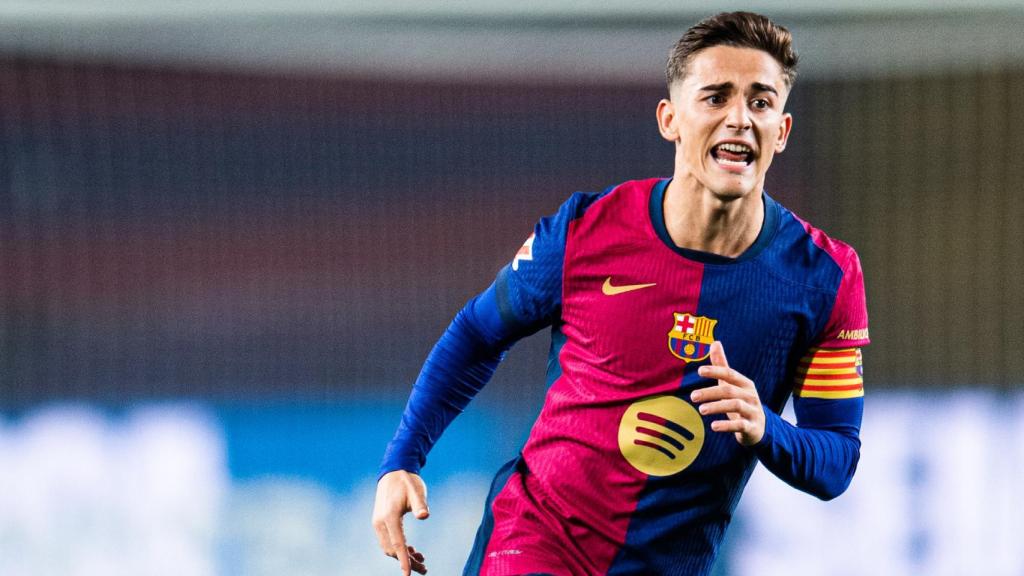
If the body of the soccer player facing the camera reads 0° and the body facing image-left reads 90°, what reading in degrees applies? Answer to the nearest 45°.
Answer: approximately 0°
